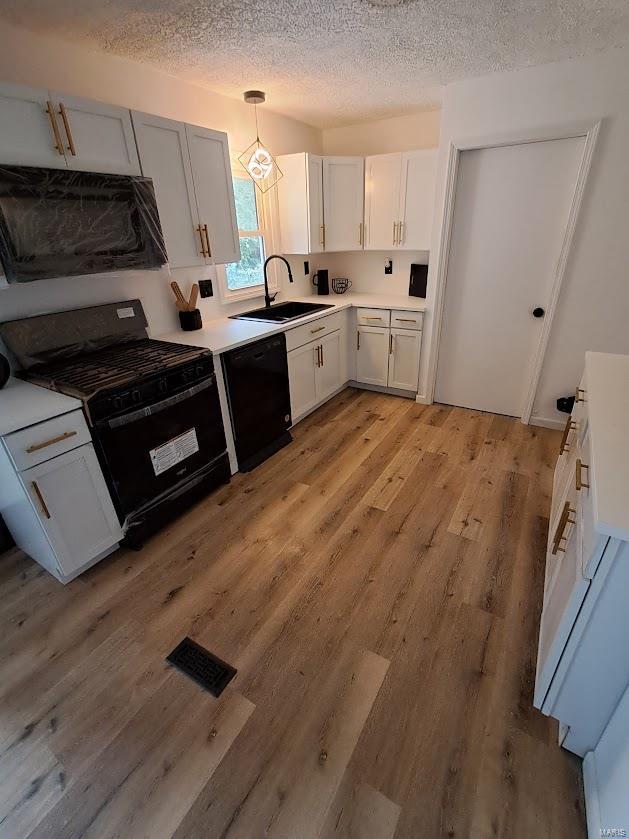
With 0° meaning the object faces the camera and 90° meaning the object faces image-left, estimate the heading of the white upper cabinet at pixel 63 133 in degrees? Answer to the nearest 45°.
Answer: approximately 315°

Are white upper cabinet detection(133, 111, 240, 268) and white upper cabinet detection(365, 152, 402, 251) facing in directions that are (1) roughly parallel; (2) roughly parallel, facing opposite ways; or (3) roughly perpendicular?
roughly perpendicular

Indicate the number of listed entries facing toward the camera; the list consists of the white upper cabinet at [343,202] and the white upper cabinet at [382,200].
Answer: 2

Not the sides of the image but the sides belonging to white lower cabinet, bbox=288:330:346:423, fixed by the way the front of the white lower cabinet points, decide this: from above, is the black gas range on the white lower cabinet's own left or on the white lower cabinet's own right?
on the white lower cabinet's own right

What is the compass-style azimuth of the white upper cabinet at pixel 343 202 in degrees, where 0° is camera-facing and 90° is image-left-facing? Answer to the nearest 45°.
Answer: approximately 0°

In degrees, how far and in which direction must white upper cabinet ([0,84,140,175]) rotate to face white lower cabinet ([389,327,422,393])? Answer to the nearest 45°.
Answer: approximately 45° to its left

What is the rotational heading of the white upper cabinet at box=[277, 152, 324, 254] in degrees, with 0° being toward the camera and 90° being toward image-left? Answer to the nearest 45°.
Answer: approximately 315°
